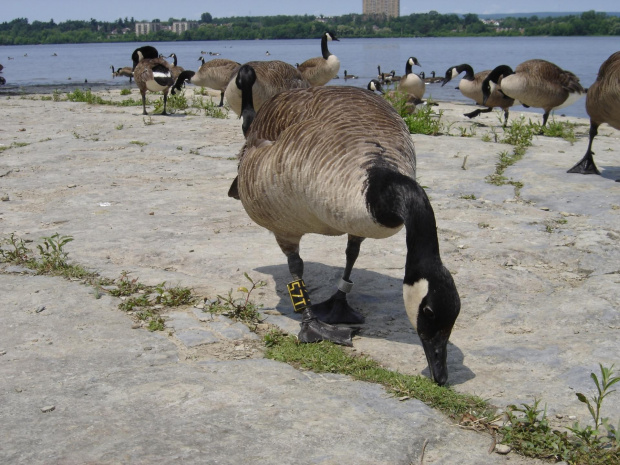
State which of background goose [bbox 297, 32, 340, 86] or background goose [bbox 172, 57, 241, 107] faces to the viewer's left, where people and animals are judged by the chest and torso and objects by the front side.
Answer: background goose [bbox 172, 57, 241, 107]

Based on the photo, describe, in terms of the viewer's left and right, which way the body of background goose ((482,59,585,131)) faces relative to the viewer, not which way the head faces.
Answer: facing to the left of the viewer

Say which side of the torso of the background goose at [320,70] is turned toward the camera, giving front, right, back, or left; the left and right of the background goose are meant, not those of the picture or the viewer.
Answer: right

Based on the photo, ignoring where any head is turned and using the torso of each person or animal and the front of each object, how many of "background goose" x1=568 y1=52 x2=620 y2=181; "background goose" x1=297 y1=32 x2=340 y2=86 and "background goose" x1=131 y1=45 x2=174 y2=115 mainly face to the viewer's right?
1

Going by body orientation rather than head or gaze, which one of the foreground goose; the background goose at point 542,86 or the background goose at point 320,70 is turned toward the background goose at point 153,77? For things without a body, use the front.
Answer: the background goose at point 542,86

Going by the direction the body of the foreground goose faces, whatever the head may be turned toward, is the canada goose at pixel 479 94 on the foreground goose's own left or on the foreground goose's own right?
on the foreground goose's own left

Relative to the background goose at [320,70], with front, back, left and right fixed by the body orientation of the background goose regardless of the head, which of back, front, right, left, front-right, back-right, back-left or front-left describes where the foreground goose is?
right

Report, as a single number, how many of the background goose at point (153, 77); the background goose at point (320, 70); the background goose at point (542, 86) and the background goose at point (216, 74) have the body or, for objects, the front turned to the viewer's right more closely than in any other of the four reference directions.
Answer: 1

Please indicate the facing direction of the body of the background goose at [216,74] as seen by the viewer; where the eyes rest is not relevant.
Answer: to the viewer's left

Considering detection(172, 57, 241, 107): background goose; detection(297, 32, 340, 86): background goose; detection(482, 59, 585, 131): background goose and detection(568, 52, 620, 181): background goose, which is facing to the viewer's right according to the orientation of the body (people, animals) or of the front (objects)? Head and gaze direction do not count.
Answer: detection(297, 32, 340, 86): background goose

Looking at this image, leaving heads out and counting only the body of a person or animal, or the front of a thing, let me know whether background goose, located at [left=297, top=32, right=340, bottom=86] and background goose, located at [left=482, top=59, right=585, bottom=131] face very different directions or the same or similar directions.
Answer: very different directions

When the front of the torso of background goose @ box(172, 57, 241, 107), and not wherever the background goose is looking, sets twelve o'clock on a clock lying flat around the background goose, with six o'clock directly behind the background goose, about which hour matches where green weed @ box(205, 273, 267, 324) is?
The green weed is roughly at 9 o'clock from the background goose.

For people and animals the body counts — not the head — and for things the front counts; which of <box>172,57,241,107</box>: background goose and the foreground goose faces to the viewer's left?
the background goose
